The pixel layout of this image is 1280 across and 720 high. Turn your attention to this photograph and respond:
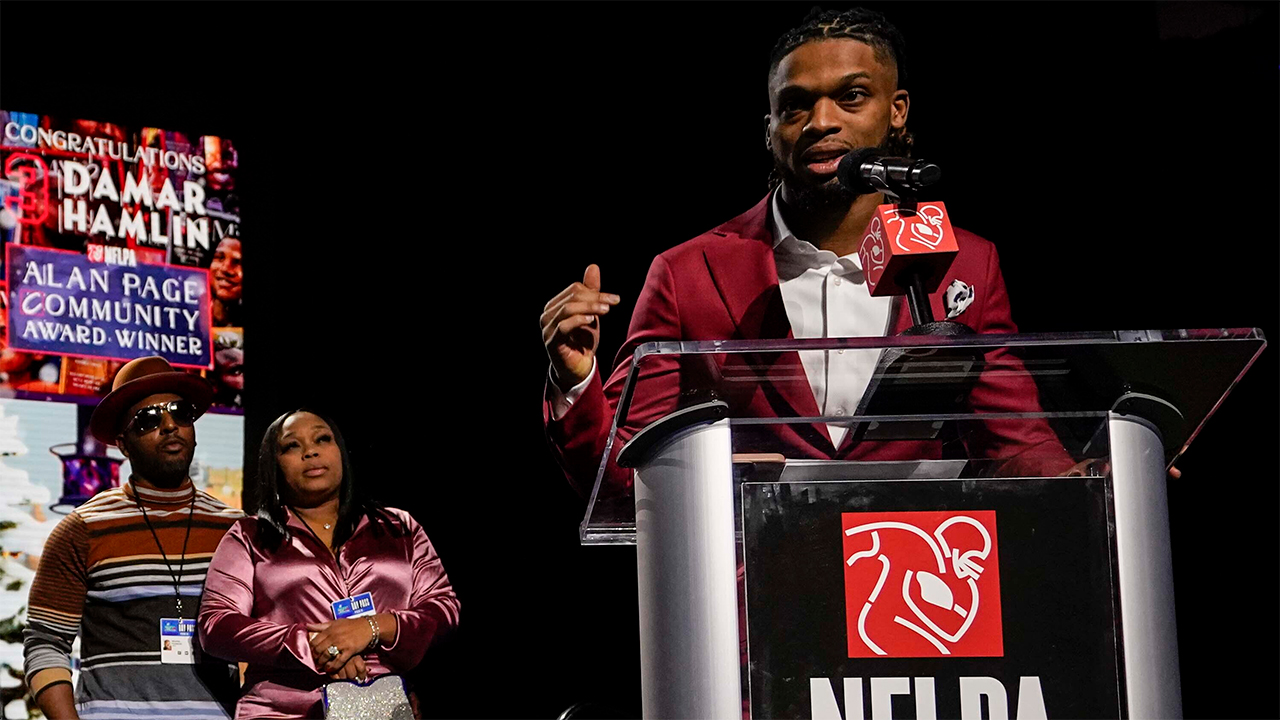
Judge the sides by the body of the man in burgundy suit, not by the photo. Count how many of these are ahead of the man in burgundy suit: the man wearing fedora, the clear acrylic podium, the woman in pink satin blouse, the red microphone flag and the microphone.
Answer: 3

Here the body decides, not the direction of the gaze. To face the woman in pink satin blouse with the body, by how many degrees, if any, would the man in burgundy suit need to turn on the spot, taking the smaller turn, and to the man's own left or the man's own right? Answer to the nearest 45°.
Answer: approximately 135° to the man's own right

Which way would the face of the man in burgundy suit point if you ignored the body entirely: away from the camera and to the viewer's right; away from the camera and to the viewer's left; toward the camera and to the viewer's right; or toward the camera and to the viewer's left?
toward the camera and to the viewer's left

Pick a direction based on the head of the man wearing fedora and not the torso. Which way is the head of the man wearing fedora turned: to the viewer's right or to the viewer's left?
to the viewer's right

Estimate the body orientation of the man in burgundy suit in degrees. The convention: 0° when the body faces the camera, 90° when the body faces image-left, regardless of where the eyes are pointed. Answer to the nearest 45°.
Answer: approximately 0°

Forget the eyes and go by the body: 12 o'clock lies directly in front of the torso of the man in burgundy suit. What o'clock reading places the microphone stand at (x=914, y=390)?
The microphone stand is roughly at 12 o'clock from the man in burgundy suit.

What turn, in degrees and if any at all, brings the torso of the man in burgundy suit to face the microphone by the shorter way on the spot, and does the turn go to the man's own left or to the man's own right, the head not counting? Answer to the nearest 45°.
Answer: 0° — they already face it
